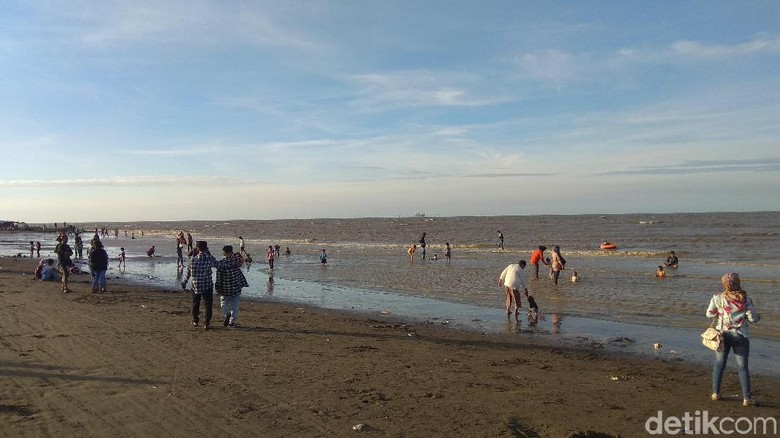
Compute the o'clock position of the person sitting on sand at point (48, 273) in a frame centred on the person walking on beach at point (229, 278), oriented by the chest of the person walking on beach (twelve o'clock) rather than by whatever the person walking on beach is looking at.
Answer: The person sitting on sand is roughly at 11 o'clock from the person walking on beach.

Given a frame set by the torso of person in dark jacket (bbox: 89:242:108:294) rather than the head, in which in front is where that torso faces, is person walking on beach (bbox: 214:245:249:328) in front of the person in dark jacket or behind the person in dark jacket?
behind

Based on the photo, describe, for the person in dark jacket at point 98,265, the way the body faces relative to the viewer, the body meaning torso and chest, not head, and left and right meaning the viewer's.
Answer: facing away from the viewer

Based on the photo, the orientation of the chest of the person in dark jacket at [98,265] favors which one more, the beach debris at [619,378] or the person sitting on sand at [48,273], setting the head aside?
the person sitting on sand

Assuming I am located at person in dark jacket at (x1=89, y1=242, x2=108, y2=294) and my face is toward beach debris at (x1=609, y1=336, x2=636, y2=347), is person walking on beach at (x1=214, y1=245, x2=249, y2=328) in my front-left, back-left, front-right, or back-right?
front-right

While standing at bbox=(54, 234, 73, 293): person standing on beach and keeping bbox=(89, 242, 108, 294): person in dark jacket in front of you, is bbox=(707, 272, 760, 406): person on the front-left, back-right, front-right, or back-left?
front-right

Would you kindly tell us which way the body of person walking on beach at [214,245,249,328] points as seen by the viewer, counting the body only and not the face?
away from the camera

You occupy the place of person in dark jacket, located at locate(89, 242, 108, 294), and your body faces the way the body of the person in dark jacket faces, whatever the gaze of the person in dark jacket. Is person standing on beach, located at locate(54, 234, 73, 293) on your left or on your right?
on your left

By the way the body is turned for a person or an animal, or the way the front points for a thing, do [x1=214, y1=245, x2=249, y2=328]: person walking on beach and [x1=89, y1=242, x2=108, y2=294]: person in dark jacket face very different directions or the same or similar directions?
same or similar directions
